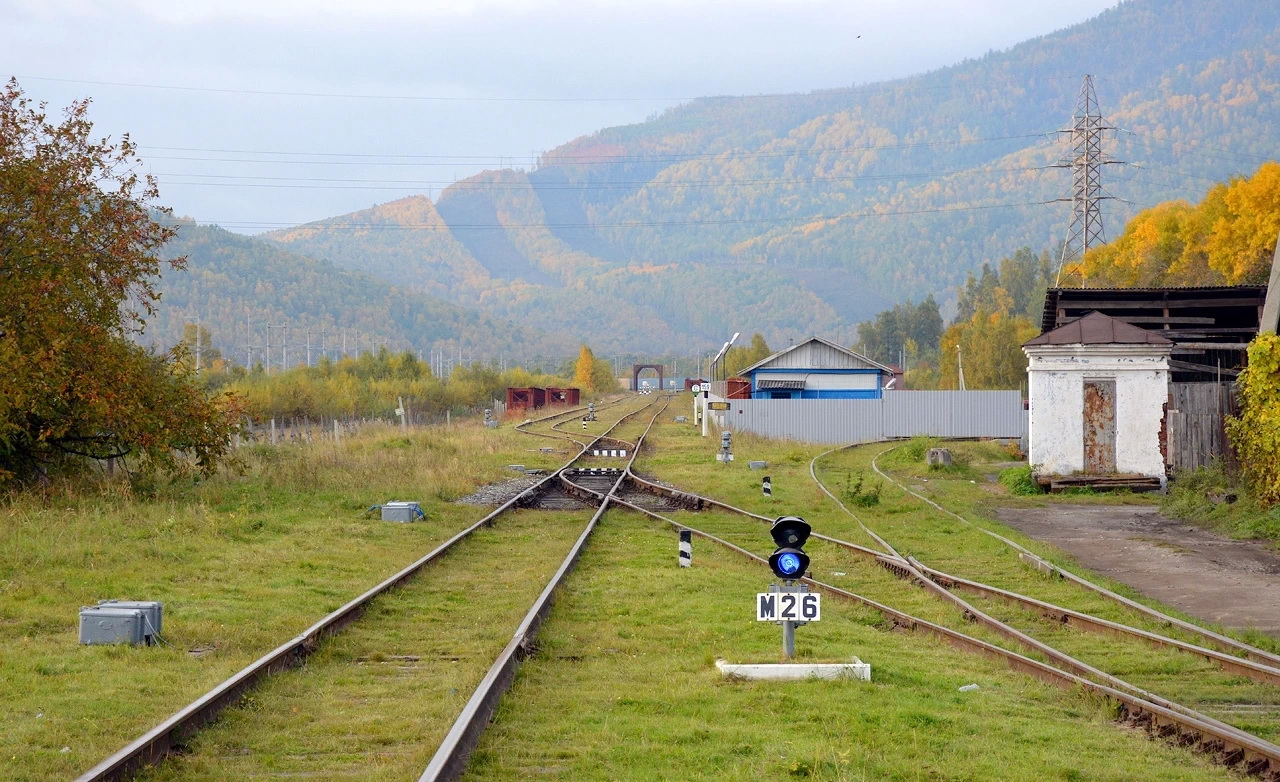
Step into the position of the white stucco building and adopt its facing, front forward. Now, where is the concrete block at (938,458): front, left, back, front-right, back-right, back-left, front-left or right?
back-right

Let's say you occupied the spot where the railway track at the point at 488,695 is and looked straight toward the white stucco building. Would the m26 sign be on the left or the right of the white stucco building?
right

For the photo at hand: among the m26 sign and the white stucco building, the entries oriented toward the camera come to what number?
2

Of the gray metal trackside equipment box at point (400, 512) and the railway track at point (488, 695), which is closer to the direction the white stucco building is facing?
the railway track

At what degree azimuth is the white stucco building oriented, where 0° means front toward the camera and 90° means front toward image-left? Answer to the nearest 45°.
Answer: approximately 0°

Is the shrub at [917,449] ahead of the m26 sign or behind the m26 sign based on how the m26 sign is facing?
behind

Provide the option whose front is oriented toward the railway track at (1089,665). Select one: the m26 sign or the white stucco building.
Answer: the white stucco building

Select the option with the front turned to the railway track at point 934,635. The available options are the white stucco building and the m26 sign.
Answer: the white stucco building

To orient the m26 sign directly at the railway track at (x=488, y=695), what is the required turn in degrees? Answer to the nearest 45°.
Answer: approximately 45° to its right

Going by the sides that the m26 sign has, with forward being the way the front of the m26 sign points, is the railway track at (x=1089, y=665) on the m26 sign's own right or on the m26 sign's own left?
on the m26 sign's own left
